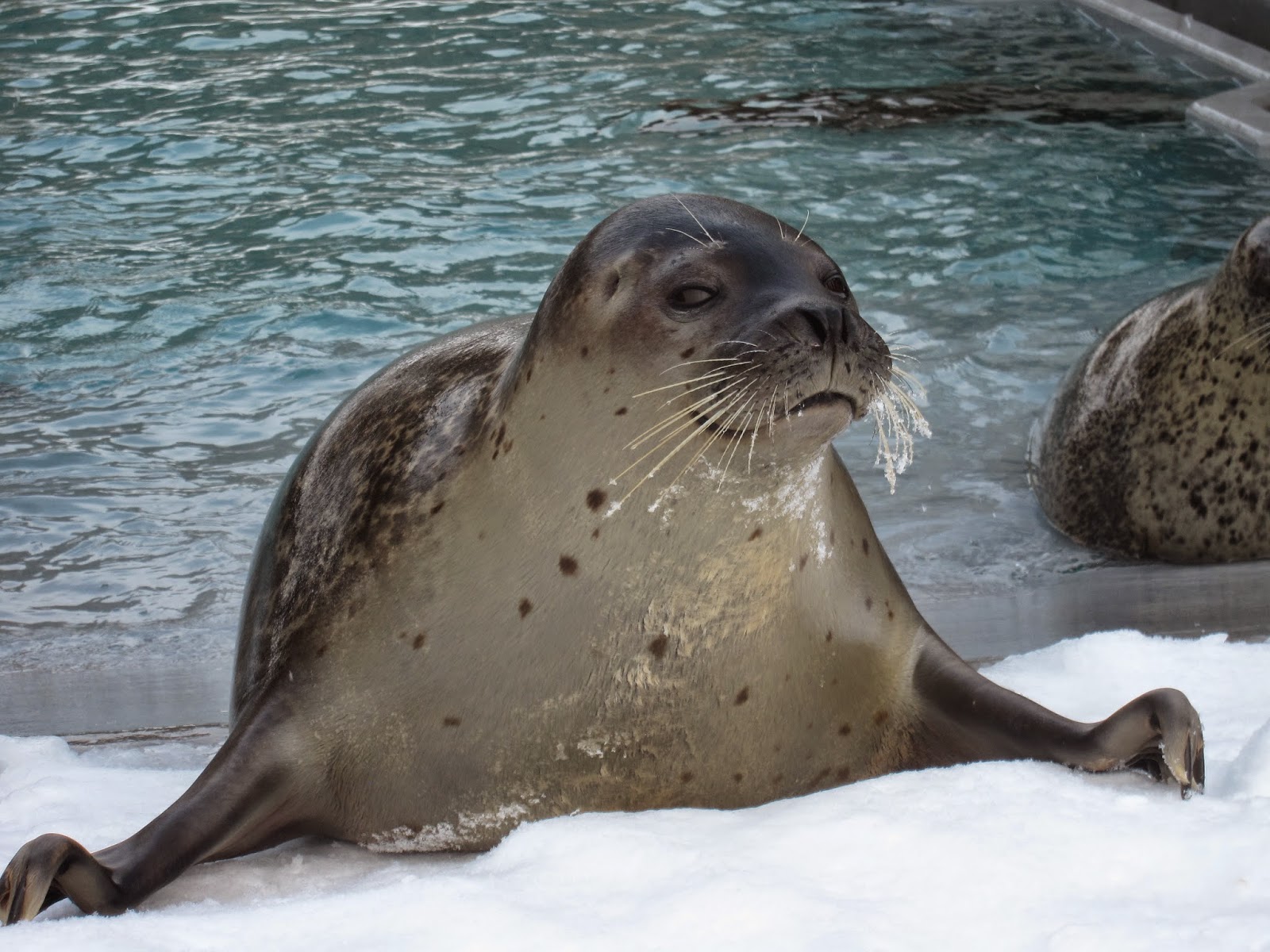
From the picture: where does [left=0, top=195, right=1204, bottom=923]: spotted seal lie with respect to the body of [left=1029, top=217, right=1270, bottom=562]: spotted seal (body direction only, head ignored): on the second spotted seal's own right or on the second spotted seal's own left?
on the second spotted seal's own right

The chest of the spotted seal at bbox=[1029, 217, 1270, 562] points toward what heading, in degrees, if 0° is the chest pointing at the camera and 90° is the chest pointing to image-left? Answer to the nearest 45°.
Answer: approximately 315°
